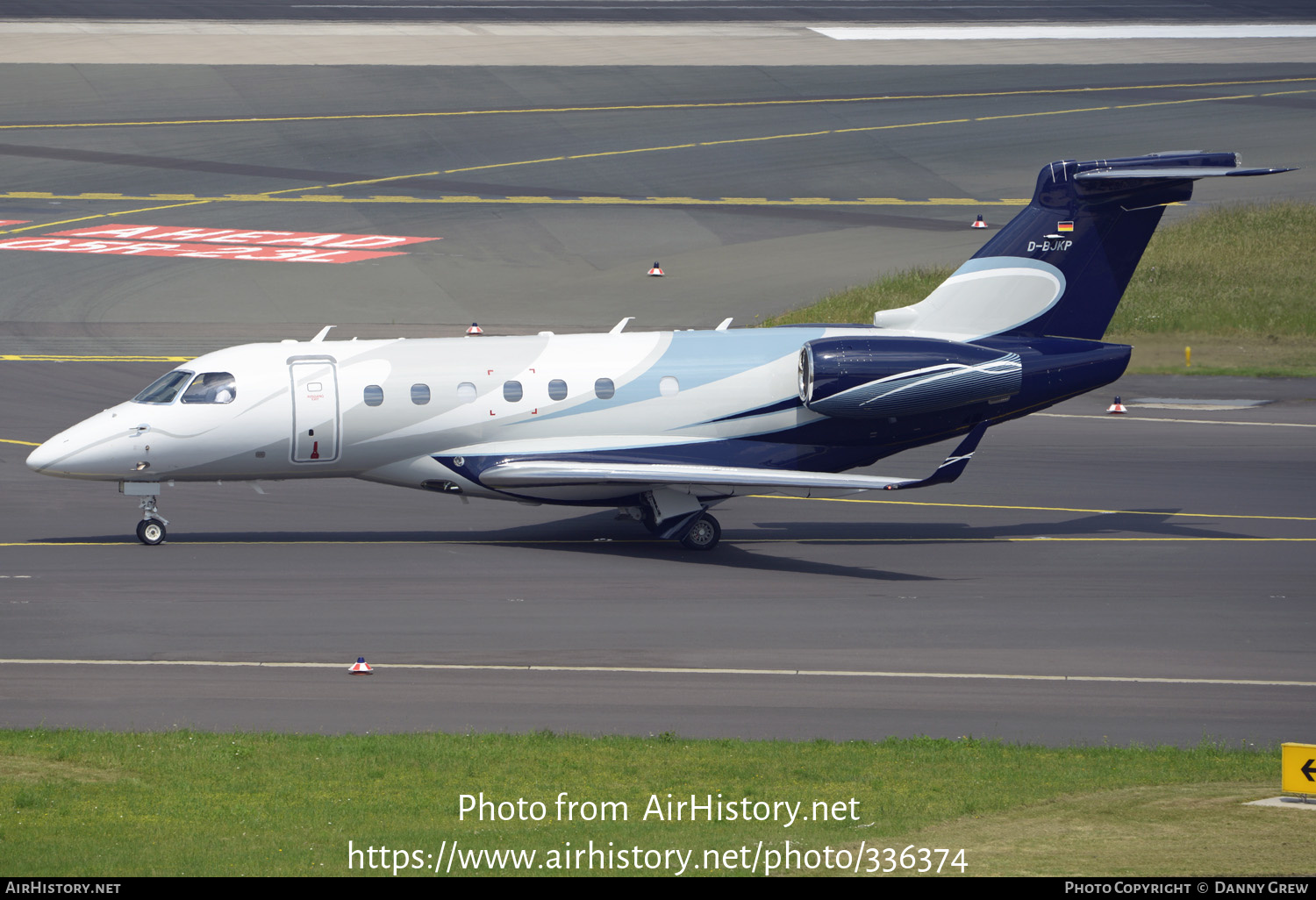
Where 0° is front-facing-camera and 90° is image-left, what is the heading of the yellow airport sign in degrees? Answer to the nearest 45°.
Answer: approximately 0°
